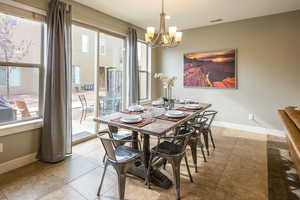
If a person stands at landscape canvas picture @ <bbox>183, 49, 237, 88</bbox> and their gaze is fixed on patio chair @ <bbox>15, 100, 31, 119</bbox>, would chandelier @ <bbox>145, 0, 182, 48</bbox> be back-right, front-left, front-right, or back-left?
front-left

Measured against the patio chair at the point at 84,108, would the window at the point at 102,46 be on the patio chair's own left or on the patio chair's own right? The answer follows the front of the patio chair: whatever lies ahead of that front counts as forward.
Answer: on the patio chair's own right
